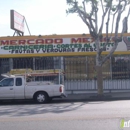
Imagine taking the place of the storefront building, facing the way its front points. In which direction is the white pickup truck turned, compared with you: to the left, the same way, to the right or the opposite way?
to the right

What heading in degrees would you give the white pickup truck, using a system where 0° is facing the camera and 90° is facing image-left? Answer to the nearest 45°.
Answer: approximately 90°

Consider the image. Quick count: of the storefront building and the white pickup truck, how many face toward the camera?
1

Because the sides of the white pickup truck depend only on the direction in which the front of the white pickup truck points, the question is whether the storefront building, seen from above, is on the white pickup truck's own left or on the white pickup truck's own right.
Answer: on the white pickup truck's own right

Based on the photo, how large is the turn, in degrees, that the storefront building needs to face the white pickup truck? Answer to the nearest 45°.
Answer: approximately 45° to its right

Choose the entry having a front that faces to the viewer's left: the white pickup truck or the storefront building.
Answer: the white pickup truck

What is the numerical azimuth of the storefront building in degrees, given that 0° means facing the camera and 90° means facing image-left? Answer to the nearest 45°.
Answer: approximately 0°
